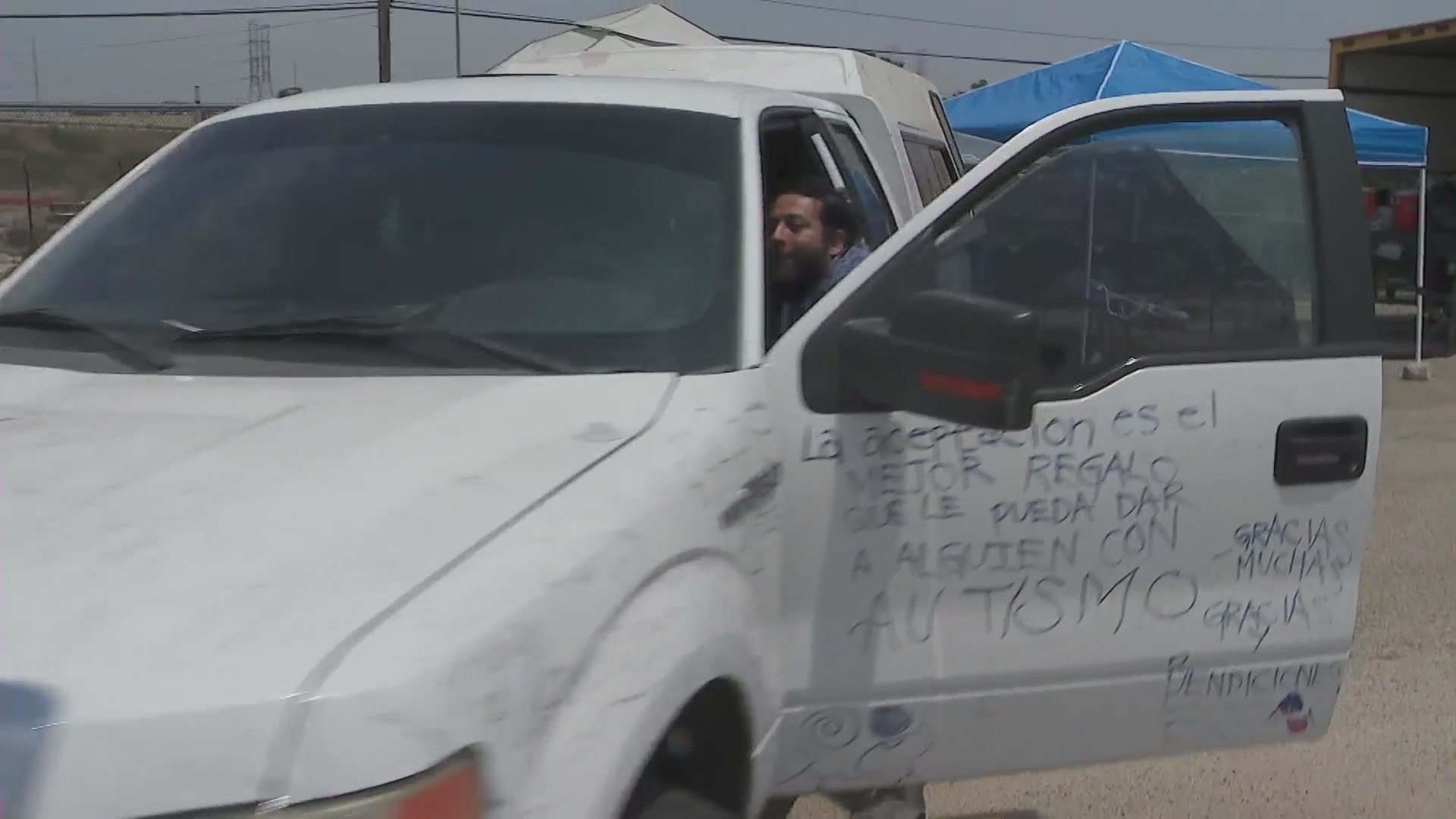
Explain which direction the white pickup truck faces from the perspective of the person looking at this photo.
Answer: facing the viewer and to the left of the viewer

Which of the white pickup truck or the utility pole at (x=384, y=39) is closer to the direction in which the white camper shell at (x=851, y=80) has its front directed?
the white pickup truck

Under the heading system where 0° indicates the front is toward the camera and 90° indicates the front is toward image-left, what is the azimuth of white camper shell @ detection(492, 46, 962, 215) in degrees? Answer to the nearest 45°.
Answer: approximately 45°

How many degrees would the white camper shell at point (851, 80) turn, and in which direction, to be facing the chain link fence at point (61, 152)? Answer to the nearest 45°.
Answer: approximately 90° to its right

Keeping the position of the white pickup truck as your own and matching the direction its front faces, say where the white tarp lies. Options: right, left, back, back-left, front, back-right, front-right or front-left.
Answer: back-right

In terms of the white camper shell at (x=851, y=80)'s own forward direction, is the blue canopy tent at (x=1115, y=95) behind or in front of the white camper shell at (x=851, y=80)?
behind

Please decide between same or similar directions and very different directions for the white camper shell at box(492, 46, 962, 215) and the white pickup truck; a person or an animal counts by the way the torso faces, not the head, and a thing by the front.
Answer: same or similar directions

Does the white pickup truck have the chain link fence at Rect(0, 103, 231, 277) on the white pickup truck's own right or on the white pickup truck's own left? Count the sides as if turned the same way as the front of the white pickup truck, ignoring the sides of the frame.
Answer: on the white pickup truck's own right

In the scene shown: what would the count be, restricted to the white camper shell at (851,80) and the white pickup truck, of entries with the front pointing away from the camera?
0

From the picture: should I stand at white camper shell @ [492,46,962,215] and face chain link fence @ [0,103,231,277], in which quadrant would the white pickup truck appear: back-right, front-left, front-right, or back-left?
back-left

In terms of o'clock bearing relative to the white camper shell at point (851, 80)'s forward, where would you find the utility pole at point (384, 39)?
The utility pole is roughly at 4 o'clock from the white camper shell.
